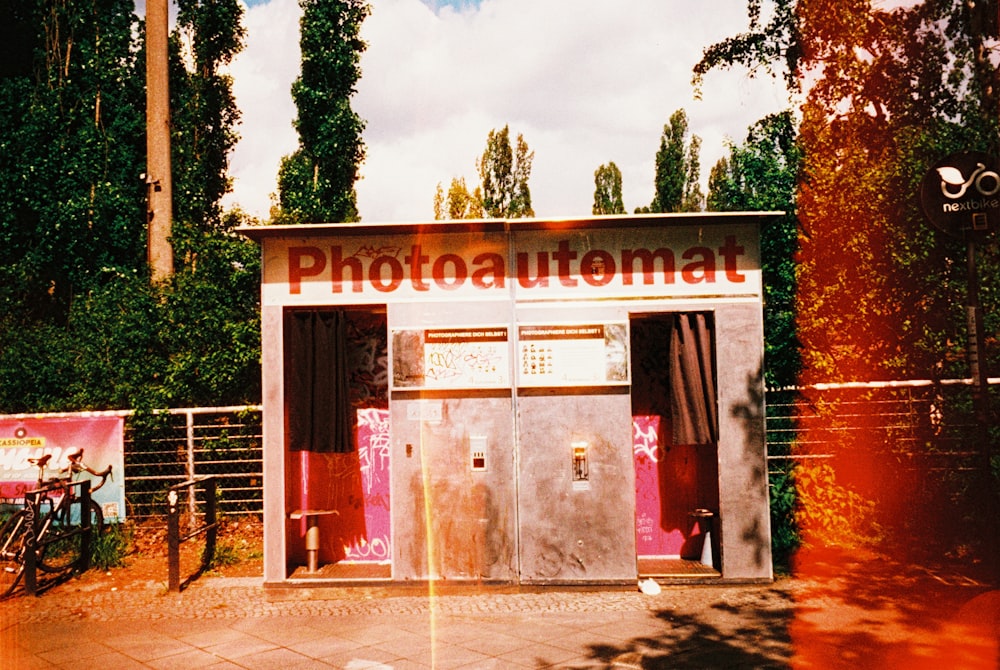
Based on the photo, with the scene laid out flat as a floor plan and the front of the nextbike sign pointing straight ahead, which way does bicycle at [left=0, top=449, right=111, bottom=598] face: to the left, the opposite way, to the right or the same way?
the opposite way

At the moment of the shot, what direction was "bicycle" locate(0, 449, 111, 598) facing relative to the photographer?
facing away from the viewer and to the right of the viewer

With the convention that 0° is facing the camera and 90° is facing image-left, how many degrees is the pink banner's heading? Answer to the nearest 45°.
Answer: approximately 0°

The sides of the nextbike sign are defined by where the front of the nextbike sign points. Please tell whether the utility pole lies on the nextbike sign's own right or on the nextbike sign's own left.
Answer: on the nextbike sign's own right

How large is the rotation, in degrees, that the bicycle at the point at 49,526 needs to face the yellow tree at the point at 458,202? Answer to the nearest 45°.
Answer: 0° — it already faces it

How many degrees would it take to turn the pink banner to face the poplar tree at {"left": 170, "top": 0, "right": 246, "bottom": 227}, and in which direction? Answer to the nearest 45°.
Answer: approximately 180°
